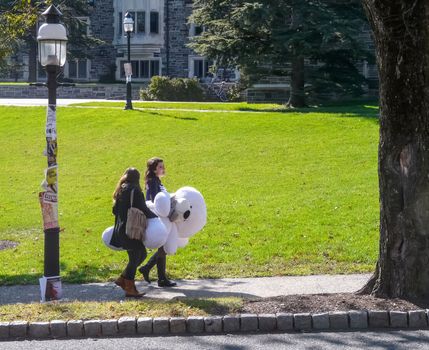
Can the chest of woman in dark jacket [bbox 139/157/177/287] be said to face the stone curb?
no

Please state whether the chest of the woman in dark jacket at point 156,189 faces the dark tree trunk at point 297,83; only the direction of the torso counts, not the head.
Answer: no

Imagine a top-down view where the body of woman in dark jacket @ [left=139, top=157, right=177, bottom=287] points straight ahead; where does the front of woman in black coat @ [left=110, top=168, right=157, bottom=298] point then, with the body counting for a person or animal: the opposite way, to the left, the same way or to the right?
the same way
